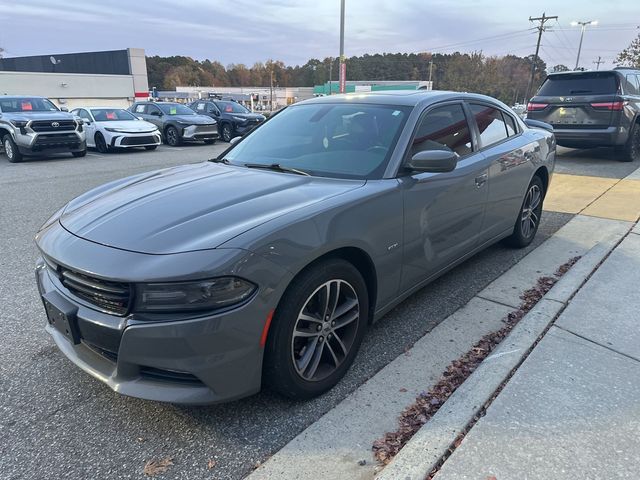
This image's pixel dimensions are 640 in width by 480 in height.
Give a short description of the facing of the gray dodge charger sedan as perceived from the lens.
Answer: facing the viewer and to the left of the viewer

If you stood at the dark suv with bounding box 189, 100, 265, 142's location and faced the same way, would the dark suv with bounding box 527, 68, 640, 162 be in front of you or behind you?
in front

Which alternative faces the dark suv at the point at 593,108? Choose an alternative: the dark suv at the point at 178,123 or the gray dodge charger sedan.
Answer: the dark suv at the point at 178,123

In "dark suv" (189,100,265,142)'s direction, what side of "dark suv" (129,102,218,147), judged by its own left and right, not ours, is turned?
left

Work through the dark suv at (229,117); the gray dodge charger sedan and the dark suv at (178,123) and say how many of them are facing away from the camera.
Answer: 0

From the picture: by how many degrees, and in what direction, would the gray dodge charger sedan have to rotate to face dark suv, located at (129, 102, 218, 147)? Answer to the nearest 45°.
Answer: approximately 135° to its right

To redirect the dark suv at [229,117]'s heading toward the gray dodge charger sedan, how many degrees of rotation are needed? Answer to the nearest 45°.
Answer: approximately 45° to its right

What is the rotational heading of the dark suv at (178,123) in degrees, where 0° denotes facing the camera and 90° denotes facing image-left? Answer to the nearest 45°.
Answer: approximately 315°

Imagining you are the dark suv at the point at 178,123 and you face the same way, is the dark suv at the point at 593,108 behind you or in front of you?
in front

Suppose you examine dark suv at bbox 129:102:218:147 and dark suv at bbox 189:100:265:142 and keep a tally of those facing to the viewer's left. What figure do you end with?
0

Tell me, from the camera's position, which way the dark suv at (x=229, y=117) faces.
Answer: facing the viewer and to the right of the viewer

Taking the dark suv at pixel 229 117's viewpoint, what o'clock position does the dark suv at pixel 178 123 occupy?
the dark suv at pixel 178 123 is roughly at 3 o'clock from the dark suv at pixel 229 117.

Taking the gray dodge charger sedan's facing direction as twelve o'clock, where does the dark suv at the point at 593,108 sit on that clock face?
The dark suv is roughly at 6 o'clock from the gray dodge charger sedan.

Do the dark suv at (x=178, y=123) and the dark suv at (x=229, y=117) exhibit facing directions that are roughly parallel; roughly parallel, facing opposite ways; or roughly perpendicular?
roughly parallel

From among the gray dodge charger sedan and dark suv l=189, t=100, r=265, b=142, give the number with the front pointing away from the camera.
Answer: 0
